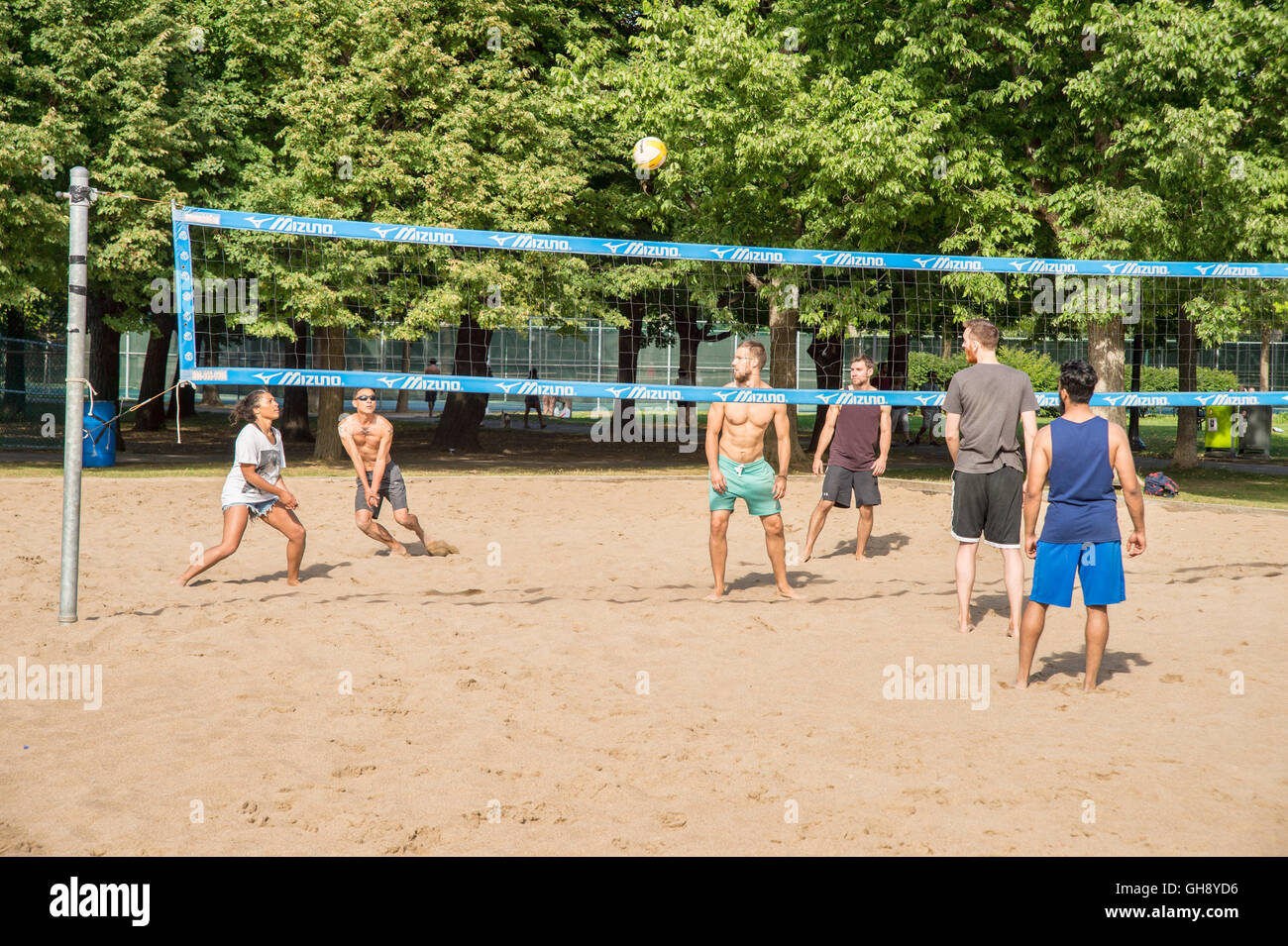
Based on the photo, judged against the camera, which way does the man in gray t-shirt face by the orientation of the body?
away from the camera

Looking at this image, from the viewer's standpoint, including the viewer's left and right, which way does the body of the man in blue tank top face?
facing away from the viewer

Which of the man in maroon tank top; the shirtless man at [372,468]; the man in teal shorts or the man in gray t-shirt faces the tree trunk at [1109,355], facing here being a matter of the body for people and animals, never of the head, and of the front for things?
the man in gray t-shirt

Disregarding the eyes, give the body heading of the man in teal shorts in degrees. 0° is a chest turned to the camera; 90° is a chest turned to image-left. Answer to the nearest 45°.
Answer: approximately 0°

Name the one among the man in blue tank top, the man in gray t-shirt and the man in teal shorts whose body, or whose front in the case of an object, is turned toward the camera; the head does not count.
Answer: the man in teal shorts

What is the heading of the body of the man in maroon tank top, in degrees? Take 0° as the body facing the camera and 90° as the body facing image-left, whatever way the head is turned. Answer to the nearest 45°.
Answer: approximately 0°

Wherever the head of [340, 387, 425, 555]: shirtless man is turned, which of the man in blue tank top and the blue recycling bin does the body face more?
the man in blue tank top

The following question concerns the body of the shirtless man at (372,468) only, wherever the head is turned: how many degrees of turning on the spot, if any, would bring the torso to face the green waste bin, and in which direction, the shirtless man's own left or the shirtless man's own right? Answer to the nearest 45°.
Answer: approximately 135° to the shirtless man's own left

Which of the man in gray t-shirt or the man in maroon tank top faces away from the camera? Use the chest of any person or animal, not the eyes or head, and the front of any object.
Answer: the man in gray t-shirt

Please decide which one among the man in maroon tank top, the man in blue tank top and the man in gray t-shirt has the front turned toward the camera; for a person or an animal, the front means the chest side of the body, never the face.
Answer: the man in maroon tank top

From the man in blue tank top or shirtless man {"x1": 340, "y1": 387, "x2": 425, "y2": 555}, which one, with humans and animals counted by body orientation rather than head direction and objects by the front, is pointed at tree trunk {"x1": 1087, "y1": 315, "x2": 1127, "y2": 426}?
the man in blue tank top

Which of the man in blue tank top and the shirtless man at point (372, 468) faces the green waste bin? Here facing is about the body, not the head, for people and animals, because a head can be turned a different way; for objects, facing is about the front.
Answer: the man in blue tank top
